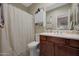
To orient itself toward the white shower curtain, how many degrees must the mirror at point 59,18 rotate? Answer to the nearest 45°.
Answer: approximately 45° to its right

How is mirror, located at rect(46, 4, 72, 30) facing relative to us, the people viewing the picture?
facing the viewer and to the left of the viewer

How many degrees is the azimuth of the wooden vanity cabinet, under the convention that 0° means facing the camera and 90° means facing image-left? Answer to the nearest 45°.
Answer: approximately 45°

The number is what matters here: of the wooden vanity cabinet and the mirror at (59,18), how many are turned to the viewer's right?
0

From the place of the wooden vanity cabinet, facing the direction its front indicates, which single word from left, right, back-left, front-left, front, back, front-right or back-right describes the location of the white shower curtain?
front-right

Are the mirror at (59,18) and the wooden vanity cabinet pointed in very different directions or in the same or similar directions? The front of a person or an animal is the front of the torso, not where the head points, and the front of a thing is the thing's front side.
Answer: same or similar directions
